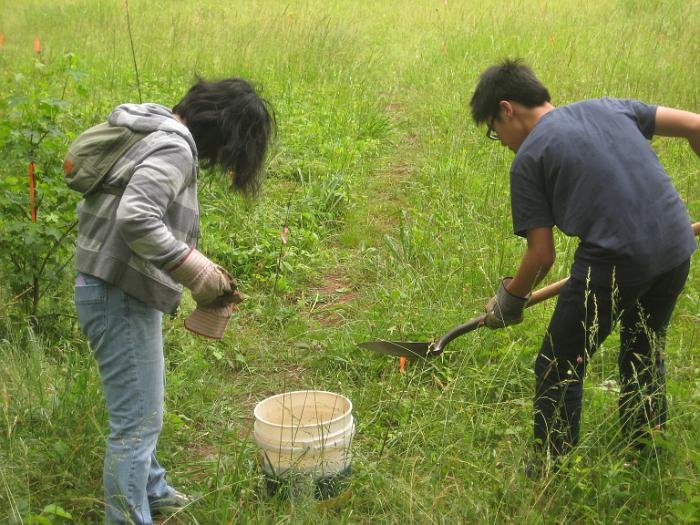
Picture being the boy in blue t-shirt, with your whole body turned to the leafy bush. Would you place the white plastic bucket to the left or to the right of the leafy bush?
left

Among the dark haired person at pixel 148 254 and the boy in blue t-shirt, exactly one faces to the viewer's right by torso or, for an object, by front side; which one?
the dark haired person

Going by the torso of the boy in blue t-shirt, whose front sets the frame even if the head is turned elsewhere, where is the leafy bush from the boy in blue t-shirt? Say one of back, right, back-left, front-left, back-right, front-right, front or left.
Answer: front-left

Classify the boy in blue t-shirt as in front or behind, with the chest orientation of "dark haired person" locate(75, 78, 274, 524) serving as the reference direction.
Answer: in front

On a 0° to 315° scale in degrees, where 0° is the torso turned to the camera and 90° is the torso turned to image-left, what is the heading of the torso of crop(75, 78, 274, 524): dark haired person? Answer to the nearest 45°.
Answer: approximately 270°

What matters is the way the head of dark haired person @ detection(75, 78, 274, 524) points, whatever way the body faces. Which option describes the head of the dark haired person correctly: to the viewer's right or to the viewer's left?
to the viewer's right

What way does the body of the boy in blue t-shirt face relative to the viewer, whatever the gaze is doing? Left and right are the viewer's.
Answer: facing away from the viewer and to the left of the viewer

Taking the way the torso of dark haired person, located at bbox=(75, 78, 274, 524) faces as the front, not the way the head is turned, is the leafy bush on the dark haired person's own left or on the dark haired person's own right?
on the dark haired person's own left

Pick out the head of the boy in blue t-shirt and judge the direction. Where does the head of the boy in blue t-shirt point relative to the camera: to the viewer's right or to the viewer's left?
to the viewer's left

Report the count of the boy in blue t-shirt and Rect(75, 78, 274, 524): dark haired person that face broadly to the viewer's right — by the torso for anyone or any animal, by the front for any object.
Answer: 1
